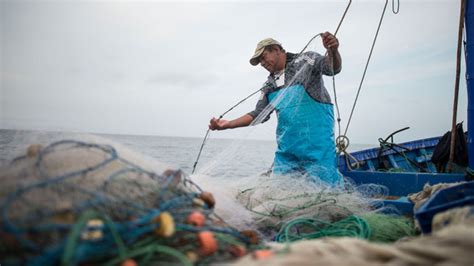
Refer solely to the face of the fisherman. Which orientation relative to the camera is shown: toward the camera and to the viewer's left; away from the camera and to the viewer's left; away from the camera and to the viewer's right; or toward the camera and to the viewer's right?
toward the camera and to the viewer's left

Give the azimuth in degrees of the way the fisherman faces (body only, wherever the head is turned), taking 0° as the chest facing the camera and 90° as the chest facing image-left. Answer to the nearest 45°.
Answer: approximately 45°

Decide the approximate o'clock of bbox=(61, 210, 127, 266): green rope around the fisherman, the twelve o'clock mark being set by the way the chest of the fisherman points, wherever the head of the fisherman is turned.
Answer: The green rope is roughly at 11 o'clock from the fisherman.

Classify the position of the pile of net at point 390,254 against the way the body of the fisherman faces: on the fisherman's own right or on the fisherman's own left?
on the fisherman's own left

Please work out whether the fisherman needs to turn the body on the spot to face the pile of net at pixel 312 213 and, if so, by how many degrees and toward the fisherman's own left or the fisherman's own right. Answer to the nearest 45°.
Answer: approximately 45° to the fisherman's own left

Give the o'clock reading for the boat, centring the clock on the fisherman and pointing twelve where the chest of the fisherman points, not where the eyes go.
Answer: The boat is roughly at 7 o'clock from the fisherman.

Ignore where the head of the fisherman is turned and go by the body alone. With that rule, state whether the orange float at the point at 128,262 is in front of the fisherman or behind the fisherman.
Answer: in front

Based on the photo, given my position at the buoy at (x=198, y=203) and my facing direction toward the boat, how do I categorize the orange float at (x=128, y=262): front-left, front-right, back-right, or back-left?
back-right
